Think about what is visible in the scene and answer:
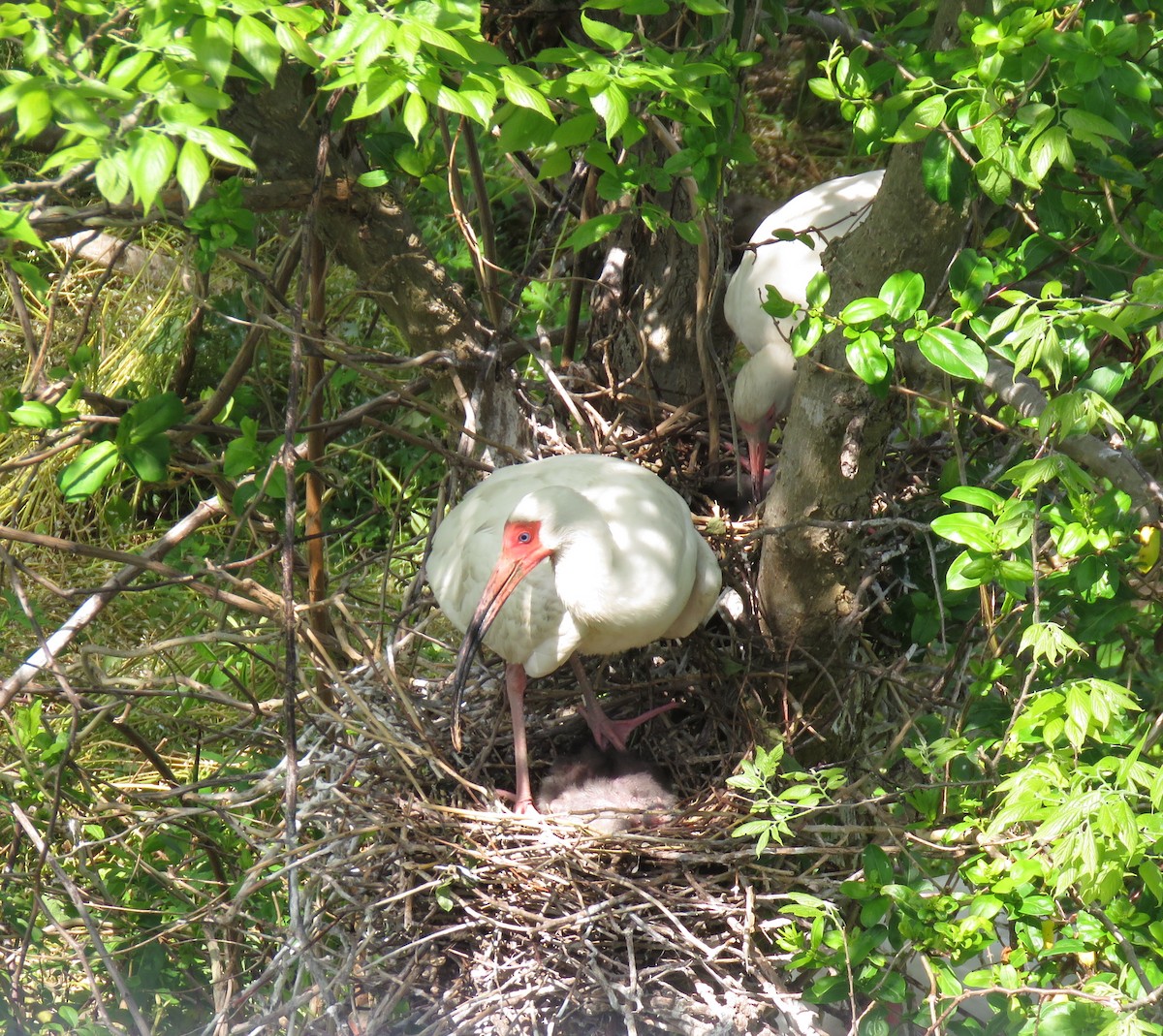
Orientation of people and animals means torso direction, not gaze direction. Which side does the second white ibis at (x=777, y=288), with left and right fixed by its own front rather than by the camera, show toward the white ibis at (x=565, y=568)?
front

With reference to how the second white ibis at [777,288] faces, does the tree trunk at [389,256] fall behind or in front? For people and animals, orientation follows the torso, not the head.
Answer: in front

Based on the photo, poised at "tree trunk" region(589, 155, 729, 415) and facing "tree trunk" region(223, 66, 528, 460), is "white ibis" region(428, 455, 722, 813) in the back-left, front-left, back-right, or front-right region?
front-left

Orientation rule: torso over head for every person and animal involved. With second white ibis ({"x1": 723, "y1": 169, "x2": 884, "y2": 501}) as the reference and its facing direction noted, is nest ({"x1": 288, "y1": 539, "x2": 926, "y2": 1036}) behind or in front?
in front

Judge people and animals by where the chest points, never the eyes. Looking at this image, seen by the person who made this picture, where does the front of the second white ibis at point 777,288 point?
facing the viewer and to the left of the viewer

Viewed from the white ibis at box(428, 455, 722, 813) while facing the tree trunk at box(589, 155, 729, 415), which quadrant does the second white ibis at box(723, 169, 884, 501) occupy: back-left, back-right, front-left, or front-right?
front-right
